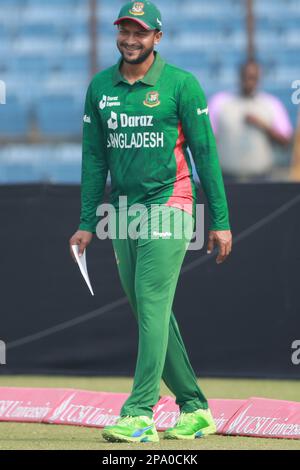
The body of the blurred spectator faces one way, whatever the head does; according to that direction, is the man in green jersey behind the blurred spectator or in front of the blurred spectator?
in front

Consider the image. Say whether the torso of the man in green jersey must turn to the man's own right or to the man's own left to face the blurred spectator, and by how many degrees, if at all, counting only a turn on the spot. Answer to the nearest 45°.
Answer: approximately 135° to the man's own right

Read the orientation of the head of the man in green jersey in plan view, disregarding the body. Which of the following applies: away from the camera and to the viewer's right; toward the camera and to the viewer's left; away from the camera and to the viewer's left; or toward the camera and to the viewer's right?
toward the camera and to the viewer's left

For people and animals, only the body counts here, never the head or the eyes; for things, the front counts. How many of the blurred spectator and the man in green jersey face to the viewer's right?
0

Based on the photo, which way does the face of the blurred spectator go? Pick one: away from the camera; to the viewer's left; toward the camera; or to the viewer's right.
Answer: toward the camera

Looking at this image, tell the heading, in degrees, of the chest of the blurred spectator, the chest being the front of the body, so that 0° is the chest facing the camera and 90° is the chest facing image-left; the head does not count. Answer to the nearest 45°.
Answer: approximately 0°

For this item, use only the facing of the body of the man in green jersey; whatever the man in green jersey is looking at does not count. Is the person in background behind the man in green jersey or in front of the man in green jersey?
behind

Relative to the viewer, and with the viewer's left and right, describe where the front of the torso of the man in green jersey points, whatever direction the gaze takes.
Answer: facing the viewer and to the left of the viewer
